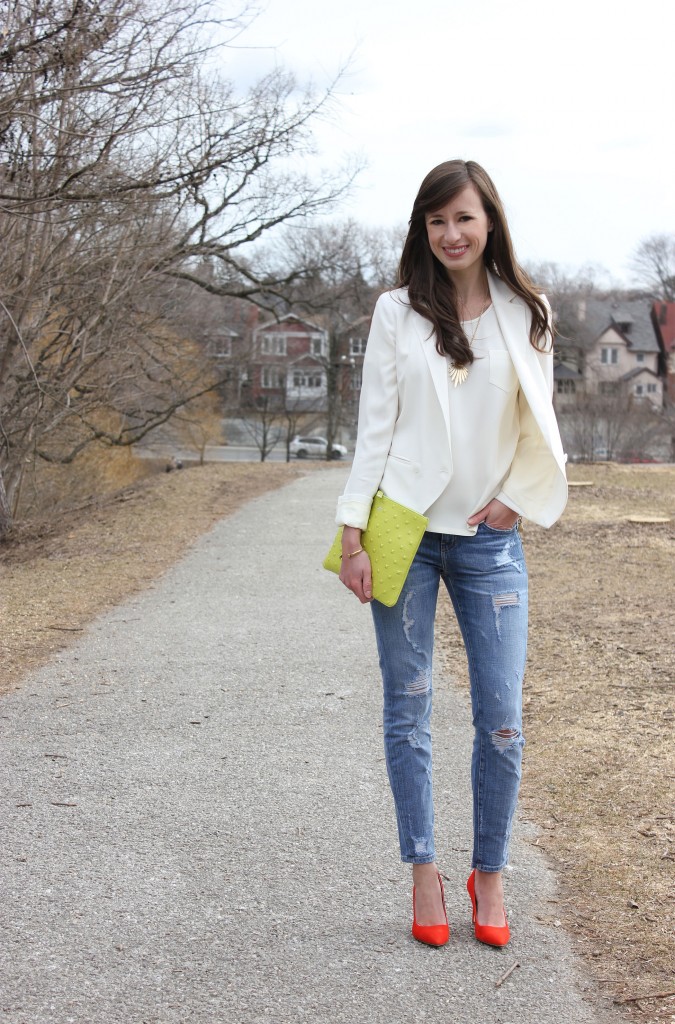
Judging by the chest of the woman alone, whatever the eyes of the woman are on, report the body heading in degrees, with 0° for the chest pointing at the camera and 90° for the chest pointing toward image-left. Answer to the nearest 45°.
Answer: approximately 0°

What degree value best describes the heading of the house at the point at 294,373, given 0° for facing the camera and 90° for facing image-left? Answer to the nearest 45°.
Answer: approximately 0°

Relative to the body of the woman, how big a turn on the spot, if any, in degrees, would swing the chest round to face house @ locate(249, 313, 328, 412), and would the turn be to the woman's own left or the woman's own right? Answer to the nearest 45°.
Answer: approximately 180°

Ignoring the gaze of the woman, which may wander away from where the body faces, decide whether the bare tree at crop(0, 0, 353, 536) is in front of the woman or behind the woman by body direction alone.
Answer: behind

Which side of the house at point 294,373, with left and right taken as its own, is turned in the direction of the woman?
front

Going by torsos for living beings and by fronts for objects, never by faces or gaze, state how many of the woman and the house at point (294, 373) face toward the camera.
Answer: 2
